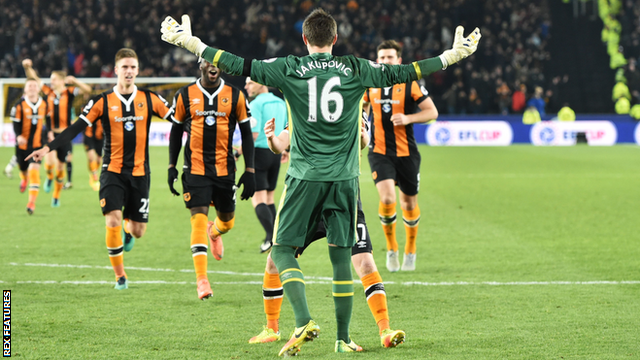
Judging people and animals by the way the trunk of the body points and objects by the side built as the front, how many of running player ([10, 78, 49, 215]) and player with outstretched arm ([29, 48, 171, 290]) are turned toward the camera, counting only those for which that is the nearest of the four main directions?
2

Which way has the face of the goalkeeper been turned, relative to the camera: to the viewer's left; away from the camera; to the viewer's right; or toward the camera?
away from the camera

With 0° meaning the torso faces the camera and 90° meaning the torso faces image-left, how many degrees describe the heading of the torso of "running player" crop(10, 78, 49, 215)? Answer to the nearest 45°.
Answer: approximately 0°

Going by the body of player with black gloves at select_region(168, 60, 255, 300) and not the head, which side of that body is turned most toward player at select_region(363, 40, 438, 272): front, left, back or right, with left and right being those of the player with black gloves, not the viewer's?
left

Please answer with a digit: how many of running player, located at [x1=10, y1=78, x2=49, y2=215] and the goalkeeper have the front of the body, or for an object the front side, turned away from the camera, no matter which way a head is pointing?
1

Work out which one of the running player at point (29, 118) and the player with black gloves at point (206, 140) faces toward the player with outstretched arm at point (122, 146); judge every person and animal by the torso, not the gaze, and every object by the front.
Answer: the running player at point (29, 118)

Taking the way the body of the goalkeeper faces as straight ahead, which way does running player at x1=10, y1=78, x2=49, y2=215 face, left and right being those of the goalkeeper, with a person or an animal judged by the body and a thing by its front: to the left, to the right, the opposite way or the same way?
the opposite way

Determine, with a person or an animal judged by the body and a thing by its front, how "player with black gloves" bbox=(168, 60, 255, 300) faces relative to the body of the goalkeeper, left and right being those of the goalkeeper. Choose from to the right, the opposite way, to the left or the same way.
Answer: the opposite way

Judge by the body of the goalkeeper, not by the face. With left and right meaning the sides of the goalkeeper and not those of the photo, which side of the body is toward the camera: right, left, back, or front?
back
